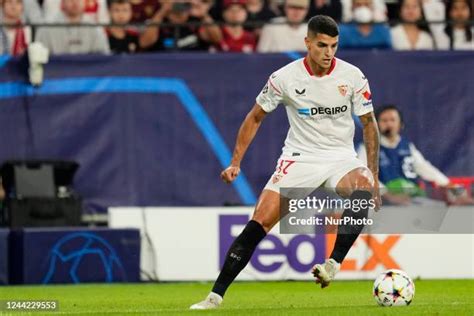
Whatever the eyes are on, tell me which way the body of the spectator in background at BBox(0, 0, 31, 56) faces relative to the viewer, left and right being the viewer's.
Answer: facing the viewer

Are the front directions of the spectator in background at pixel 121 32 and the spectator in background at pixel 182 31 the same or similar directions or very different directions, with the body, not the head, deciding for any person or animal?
same or similar directions

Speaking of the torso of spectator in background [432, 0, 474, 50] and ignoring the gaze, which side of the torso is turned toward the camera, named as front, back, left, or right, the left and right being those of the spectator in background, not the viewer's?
front

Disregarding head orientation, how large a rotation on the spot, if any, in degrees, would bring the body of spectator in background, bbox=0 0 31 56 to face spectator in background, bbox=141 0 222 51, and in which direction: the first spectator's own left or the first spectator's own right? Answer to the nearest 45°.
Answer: approximately 90° to the first spectator's own left

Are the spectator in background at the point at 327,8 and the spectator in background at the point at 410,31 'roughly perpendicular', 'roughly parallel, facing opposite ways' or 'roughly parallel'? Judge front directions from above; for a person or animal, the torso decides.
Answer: roughly parallel

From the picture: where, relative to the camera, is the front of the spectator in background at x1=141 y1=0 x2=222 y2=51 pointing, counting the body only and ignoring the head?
toward the camera

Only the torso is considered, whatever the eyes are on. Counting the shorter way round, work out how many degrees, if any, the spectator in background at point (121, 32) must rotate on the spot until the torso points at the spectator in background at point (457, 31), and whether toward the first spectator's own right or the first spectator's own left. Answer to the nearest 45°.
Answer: approximately 90° to the first spectator's own left

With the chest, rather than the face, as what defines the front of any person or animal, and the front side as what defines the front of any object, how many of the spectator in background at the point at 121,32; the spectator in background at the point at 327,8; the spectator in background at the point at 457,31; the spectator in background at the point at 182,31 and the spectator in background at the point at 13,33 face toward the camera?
5

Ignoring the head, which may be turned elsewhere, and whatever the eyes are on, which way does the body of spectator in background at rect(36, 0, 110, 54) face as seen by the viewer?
toward the camera

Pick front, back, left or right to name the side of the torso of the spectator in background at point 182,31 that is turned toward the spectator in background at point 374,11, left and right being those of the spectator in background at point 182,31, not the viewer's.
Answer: left

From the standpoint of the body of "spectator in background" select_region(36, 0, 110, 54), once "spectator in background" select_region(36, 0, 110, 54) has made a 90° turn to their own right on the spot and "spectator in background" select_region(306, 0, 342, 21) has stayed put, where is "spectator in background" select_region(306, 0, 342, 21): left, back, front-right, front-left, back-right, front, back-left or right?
back

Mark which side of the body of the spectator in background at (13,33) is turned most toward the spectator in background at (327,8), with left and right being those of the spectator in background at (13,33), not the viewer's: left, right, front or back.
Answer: left

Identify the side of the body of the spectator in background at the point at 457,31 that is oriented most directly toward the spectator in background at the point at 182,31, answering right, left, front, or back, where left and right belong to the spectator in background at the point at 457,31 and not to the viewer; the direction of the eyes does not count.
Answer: right

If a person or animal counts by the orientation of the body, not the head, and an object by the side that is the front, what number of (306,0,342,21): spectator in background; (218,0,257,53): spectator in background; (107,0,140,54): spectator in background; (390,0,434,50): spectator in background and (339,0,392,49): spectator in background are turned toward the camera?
5

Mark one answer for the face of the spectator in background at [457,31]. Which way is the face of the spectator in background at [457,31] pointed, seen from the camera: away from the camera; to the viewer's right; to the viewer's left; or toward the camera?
toward the camera

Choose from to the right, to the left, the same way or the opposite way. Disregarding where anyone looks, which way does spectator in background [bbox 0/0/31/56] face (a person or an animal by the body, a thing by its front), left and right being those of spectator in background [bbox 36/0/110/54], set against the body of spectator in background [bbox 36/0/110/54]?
the same way

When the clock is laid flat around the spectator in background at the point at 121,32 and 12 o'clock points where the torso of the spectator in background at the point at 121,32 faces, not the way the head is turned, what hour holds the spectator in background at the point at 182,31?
the spectator in background at the point at 182,31 is roughly at 9 o'clock from the spectator in background at the point at 121,32.

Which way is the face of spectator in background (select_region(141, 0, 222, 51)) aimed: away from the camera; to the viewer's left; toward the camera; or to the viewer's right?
toward the camera

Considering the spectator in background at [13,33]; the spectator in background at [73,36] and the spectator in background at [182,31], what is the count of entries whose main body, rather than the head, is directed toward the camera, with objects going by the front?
3
